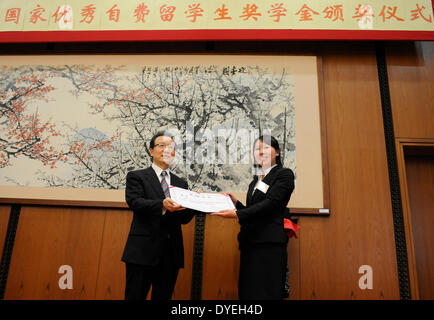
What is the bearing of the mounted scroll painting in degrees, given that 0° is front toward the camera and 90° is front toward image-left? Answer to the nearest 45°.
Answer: approximately 0°

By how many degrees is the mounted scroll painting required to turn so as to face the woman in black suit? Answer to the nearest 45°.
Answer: approximately 45° to its left

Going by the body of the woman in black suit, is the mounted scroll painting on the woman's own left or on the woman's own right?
on the woman's own right

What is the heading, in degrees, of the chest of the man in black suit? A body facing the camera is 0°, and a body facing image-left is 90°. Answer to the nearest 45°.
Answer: approximately 315°

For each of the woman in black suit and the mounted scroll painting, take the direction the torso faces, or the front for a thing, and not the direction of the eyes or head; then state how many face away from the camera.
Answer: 0

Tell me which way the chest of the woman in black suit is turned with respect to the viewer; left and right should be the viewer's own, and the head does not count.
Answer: facing the viewer and to the left of the viewer
